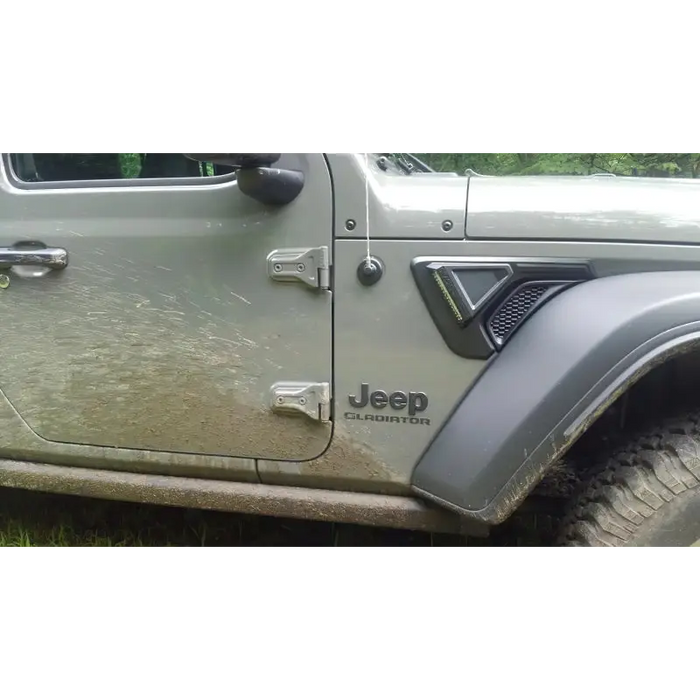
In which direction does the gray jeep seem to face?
to the viewer's right
